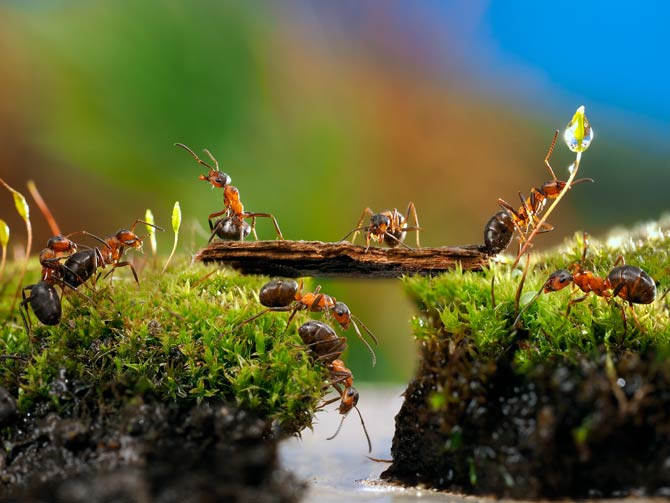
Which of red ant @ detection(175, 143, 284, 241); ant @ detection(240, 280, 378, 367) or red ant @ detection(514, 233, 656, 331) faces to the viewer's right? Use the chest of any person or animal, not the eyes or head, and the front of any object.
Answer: the ant

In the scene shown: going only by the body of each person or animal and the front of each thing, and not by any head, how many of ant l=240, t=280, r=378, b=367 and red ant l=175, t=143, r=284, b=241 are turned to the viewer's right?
1

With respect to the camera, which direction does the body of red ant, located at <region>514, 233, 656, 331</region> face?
to the viewer's left

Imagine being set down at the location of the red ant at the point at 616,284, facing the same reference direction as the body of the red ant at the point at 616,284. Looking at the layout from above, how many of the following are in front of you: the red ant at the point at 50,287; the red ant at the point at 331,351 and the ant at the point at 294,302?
3

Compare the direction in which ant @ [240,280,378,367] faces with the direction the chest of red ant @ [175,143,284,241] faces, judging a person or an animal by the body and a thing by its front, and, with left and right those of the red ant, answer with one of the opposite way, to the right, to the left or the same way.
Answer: the opposite way

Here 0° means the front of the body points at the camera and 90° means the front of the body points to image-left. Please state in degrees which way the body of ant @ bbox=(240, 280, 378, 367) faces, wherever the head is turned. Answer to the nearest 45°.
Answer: approximately 270°

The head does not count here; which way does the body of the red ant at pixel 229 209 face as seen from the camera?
to the viewer's left

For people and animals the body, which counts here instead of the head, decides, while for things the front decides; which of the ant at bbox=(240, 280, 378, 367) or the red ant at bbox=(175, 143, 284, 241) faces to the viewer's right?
the ant

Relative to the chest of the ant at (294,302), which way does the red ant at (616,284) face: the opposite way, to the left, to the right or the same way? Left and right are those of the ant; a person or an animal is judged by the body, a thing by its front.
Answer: the opposite way
